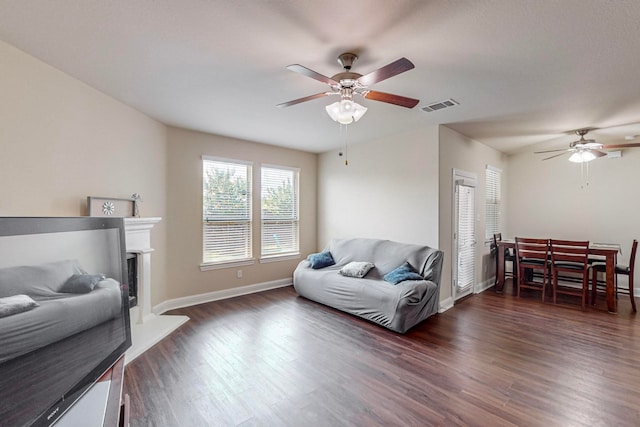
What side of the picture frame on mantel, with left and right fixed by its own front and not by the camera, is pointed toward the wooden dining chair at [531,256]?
front

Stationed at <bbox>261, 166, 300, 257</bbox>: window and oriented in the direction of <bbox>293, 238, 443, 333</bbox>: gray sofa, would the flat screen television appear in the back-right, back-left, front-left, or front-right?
front-right

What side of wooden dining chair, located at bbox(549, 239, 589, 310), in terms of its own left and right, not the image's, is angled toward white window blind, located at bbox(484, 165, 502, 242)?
left

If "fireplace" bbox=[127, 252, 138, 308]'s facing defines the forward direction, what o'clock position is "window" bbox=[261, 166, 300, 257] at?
The window is roughly at 10 o'clock from the fireplace.

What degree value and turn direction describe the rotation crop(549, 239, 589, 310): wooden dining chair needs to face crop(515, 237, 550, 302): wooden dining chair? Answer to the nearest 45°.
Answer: approximately 135° to its left

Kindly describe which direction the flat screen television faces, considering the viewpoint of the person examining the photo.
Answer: facing the viewer and to the right of the viewer

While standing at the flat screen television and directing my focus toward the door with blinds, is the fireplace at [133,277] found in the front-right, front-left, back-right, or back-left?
front-left

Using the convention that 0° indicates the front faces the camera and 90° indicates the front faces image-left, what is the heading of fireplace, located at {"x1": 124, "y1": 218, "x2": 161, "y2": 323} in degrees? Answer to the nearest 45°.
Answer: approximately 315°

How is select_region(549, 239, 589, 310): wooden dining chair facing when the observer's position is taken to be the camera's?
facing away from the viewer and to the right of the viewer

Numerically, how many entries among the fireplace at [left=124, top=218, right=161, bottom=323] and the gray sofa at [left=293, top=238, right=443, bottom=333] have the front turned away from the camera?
0

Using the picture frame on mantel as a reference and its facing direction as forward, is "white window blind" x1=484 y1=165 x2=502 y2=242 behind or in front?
in front
